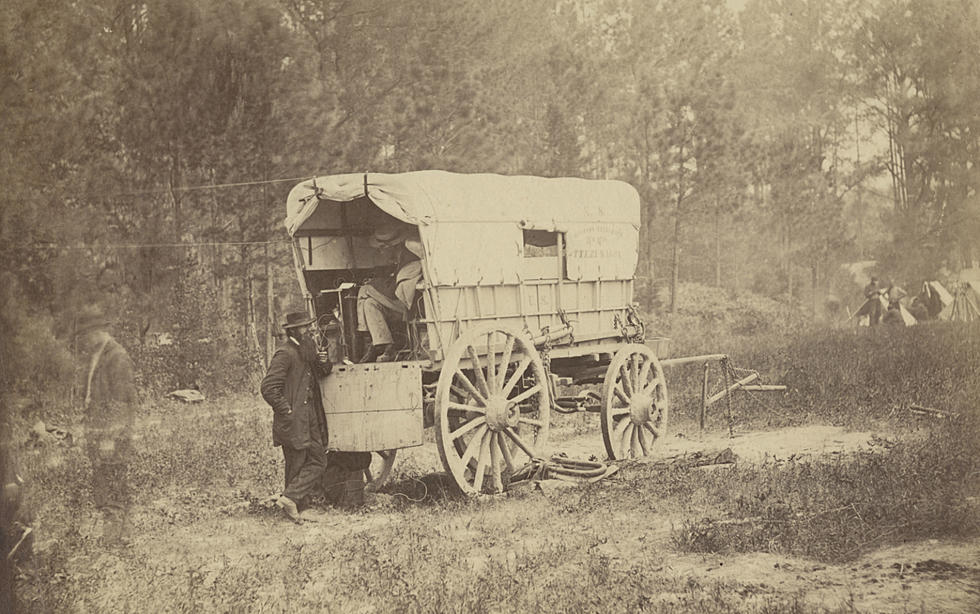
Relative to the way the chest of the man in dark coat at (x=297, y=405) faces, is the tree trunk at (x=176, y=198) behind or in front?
behind

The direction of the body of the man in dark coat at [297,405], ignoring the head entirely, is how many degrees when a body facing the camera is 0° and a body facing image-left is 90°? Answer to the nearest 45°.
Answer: approximately 315°

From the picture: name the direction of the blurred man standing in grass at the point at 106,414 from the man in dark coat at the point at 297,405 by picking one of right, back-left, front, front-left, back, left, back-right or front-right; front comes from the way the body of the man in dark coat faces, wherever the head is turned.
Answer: back-right

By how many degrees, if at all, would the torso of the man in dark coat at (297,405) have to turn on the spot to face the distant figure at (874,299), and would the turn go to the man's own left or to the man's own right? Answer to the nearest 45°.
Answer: approximately 90° to the man's own left

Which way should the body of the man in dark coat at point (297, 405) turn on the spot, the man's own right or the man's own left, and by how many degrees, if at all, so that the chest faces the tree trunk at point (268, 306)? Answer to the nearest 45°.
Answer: approximately 135° to the man's own left

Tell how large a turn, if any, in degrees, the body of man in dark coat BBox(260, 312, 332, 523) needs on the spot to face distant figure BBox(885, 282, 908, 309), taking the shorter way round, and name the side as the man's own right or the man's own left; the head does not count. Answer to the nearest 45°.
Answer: approximately 90° to the man's own left
